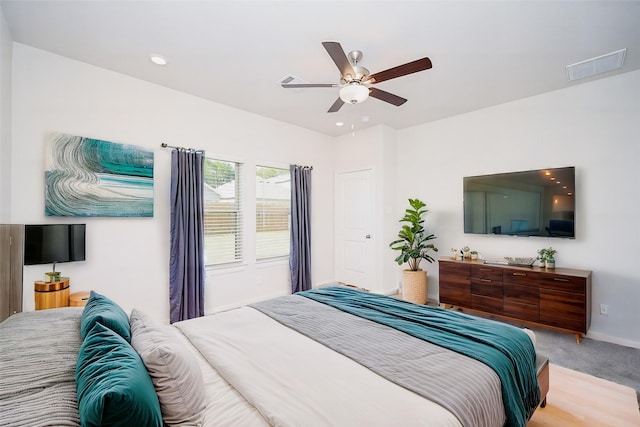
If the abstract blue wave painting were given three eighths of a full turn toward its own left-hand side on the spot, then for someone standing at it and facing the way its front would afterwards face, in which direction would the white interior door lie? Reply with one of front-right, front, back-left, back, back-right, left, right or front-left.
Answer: right

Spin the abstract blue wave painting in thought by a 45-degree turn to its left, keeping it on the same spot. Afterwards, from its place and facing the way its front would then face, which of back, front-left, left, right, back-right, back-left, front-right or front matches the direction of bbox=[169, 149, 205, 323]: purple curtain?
front

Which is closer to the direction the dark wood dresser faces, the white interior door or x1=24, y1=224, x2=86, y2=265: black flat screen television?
the black flat screen television

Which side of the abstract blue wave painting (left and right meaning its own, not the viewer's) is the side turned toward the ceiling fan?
front

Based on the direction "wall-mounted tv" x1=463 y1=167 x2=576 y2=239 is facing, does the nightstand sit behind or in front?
in front

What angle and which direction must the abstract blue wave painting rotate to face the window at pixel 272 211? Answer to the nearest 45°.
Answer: approximately 45° to its left

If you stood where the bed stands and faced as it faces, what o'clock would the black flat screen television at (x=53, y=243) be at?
The black flat screen television is roughly at 9 o'clock from the bed.

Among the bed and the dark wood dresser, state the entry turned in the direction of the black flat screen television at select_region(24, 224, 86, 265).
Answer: the dark wood dresser

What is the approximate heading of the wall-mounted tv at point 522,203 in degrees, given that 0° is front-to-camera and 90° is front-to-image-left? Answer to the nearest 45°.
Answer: approximately 45°

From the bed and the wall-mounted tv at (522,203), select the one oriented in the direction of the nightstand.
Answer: the wall-mounted tv

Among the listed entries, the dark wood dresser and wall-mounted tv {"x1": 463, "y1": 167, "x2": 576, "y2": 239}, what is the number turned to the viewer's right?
0

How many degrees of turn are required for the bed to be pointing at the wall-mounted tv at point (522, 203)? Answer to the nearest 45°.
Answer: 0° — it already faces it

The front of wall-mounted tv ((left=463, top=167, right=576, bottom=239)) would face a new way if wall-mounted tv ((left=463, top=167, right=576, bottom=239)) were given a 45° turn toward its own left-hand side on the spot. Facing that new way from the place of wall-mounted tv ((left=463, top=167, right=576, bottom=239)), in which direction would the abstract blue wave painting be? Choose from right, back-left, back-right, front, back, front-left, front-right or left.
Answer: front-right

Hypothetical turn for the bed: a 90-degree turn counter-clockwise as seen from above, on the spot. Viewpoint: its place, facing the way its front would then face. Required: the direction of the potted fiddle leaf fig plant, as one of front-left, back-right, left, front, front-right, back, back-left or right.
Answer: right

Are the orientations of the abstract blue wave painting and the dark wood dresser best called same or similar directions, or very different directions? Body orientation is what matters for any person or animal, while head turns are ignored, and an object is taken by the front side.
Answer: very different directions
